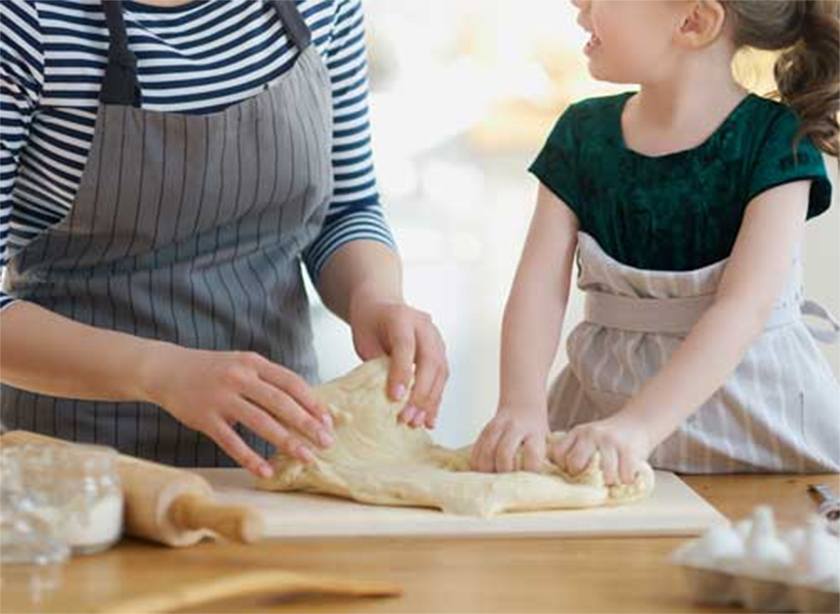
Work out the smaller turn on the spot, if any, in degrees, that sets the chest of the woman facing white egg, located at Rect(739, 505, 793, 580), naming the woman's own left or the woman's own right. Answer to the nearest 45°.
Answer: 0° — they already face it

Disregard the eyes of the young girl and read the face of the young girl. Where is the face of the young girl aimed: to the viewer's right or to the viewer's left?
to the viewer's left

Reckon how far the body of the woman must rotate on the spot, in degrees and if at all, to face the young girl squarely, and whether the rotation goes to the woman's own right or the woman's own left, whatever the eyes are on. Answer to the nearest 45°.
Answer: approximately 45° to the woman's own left

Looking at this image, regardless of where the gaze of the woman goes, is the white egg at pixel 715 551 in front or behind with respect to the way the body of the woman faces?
in front

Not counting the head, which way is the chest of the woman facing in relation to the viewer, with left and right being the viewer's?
facing the viewer and to the right of the viewer

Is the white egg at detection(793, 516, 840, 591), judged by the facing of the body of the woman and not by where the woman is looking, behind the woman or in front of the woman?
in front
